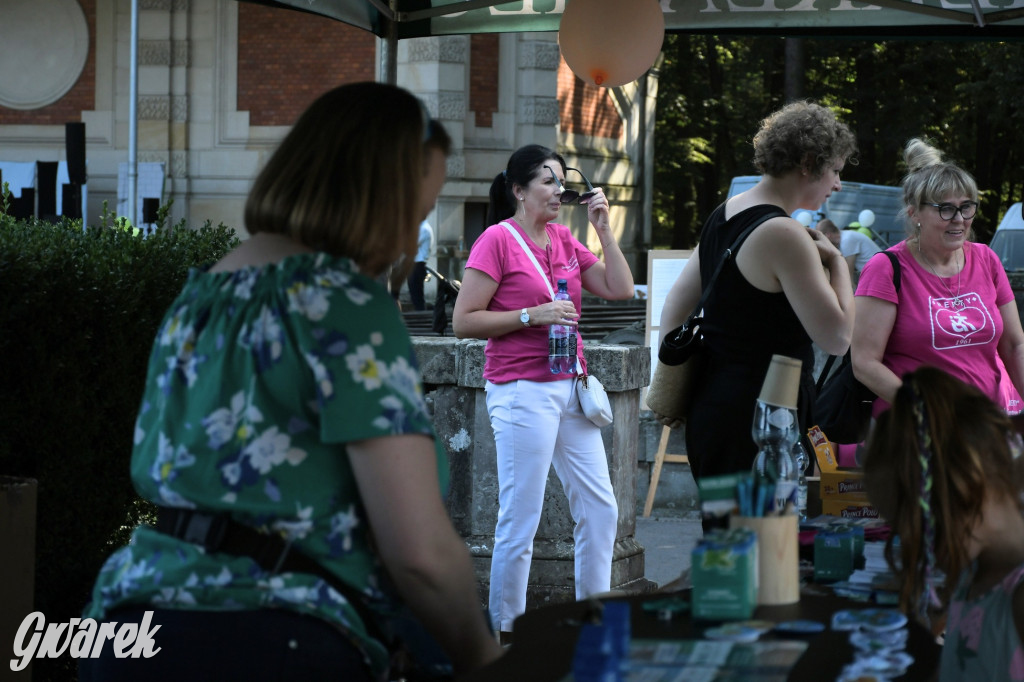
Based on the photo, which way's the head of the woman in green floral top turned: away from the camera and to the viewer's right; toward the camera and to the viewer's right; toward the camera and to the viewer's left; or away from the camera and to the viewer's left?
away from the camera and to the viewer's right

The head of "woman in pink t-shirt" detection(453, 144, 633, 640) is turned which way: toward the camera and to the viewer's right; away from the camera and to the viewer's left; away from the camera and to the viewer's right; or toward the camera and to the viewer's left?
toward the camera and to the viewer's right

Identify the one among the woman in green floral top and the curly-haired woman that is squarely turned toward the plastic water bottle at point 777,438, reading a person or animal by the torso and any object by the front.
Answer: the woman in green floral top

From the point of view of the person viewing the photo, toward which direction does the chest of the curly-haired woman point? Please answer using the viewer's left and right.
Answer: facing away from the viewer and to the right of the viewer

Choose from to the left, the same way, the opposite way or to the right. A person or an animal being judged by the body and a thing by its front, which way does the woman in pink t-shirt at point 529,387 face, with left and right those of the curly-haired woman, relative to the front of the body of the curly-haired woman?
to the right

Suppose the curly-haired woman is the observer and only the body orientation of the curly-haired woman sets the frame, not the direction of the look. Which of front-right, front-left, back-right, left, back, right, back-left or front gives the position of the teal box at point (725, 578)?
back-right

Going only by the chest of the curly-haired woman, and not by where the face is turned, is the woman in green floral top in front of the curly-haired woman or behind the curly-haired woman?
behind

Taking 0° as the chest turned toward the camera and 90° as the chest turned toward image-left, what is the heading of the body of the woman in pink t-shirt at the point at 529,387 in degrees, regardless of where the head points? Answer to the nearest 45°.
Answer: approximately 315°

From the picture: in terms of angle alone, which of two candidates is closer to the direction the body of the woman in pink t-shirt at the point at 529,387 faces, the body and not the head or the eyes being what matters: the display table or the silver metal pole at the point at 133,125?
the display table

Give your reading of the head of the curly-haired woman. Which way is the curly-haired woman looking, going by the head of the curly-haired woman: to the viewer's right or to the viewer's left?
to the viewer's right

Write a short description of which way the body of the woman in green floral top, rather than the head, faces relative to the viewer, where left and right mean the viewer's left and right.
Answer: facing away from the viewer and to the right of the viewer
